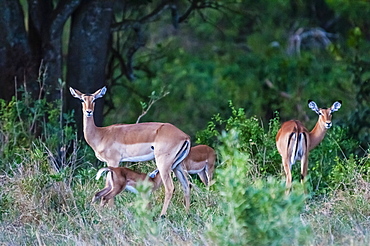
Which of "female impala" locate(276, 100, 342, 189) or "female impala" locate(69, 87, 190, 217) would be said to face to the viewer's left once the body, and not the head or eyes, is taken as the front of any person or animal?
"female impala" locate(69, 87, 190, 217)

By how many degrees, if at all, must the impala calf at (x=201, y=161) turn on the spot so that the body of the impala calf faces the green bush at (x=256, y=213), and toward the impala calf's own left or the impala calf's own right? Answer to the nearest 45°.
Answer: approximately 90° to the impala calf's own left

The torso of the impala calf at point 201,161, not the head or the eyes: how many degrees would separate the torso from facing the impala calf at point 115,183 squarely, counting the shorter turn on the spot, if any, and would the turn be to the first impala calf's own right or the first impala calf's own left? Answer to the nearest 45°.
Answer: approximately 45° to the first impala calf's own left

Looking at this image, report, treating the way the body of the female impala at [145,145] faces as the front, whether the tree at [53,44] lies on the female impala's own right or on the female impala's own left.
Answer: on the female impala's own right

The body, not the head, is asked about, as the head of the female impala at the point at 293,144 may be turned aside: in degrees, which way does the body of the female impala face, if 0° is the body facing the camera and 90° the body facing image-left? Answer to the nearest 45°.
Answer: approximately 180°

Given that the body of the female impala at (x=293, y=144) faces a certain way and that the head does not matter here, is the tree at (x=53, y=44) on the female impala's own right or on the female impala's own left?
on the female impala's own left

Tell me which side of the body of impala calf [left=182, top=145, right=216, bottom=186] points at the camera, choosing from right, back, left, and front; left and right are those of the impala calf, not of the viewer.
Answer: left

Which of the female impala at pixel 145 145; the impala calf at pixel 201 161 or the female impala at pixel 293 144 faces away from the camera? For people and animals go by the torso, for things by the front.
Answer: the female impala at pixel 293 144

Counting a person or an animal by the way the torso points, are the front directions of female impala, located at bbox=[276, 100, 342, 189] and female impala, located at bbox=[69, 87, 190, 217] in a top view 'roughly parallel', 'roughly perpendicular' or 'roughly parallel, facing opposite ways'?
roughly perpendicular

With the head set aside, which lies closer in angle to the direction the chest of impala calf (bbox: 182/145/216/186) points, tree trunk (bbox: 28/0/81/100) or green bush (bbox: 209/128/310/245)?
the tree trunk

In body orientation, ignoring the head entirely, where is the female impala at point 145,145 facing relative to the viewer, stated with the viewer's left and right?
facing to the left of the viewer

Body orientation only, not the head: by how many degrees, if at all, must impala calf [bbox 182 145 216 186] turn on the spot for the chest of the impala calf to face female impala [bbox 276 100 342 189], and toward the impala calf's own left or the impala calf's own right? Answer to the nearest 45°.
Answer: approximately 180°

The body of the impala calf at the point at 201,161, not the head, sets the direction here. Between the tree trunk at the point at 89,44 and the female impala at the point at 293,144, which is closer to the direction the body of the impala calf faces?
the tree trunk

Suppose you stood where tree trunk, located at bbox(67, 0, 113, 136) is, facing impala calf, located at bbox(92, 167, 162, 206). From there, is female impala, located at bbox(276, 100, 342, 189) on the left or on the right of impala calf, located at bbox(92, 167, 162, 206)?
left
